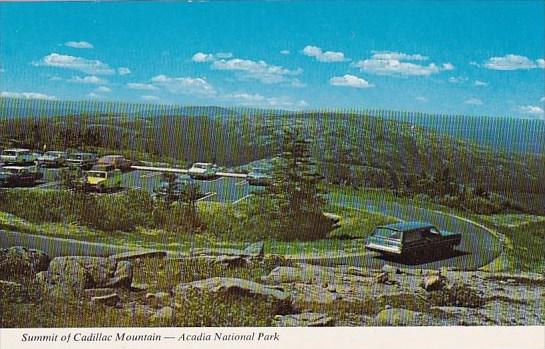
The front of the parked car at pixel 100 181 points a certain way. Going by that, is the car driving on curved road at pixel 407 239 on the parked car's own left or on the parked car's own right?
on the parked car's own left

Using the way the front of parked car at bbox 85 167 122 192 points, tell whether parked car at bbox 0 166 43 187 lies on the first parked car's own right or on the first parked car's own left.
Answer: on the first parked car's own right

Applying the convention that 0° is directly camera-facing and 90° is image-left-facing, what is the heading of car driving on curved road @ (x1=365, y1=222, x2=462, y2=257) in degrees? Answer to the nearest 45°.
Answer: approximately 225°
